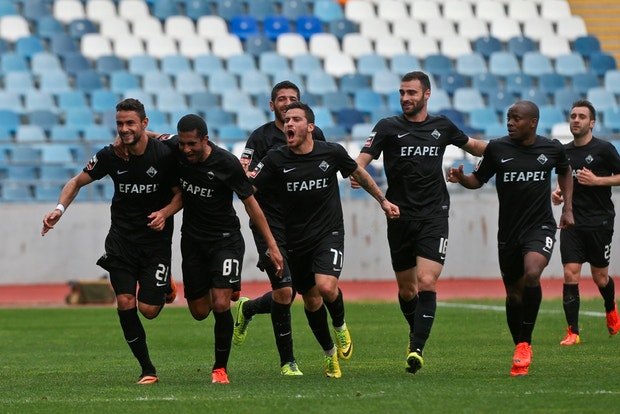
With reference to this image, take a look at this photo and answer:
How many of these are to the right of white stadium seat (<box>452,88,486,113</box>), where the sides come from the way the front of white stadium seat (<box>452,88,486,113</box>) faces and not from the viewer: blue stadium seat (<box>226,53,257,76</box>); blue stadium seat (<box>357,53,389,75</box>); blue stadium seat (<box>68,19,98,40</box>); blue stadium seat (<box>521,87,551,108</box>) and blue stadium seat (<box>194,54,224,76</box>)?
4

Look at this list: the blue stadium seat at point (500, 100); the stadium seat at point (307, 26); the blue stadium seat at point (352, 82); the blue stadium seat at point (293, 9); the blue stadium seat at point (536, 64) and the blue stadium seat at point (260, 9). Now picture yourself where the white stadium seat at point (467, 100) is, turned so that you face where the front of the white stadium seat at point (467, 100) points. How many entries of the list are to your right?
4

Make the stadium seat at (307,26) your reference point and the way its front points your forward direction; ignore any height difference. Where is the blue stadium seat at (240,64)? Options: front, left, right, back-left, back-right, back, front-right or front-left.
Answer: front-right

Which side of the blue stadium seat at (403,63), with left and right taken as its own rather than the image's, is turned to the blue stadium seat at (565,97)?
left

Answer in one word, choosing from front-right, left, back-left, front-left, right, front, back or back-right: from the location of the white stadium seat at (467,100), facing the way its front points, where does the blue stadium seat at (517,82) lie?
back-left

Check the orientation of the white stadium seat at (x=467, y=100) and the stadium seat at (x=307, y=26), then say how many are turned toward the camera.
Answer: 2

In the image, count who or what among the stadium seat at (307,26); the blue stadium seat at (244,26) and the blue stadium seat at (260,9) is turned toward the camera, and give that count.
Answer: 3

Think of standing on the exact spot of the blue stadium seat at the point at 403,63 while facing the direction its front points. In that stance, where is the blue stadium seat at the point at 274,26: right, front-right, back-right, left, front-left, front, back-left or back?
right

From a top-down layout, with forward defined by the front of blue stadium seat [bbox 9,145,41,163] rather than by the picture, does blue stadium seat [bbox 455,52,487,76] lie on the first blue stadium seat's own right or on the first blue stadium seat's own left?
on the first blue stadium seat's own left

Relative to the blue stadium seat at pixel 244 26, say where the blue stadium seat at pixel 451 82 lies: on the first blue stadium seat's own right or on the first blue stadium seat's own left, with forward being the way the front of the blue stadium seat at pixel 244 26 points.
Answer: on the first blue stadium seat's own left

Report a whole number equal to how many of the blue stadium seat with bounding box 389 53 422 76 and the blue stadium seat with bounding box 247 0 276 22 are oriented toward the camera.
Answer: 2

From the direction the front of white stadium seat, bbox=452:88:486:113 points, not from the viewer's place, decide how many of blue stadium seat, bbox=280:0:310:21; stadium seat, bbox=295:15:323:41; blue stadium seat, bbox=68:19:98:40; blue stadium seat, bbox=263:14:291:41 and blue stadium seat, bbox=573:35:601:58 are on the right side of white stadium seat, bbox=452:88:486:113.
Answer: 4

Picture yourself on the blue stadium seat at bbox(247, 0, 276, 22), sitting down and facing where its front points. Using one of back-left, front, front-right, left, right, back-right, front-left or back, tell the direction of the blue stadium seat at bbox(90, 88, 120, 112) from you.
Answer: front-right

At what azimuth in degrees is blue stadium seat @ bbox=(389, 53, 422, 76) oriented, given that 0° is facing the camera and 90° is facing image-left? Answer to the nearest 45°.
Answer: approximately 0°
